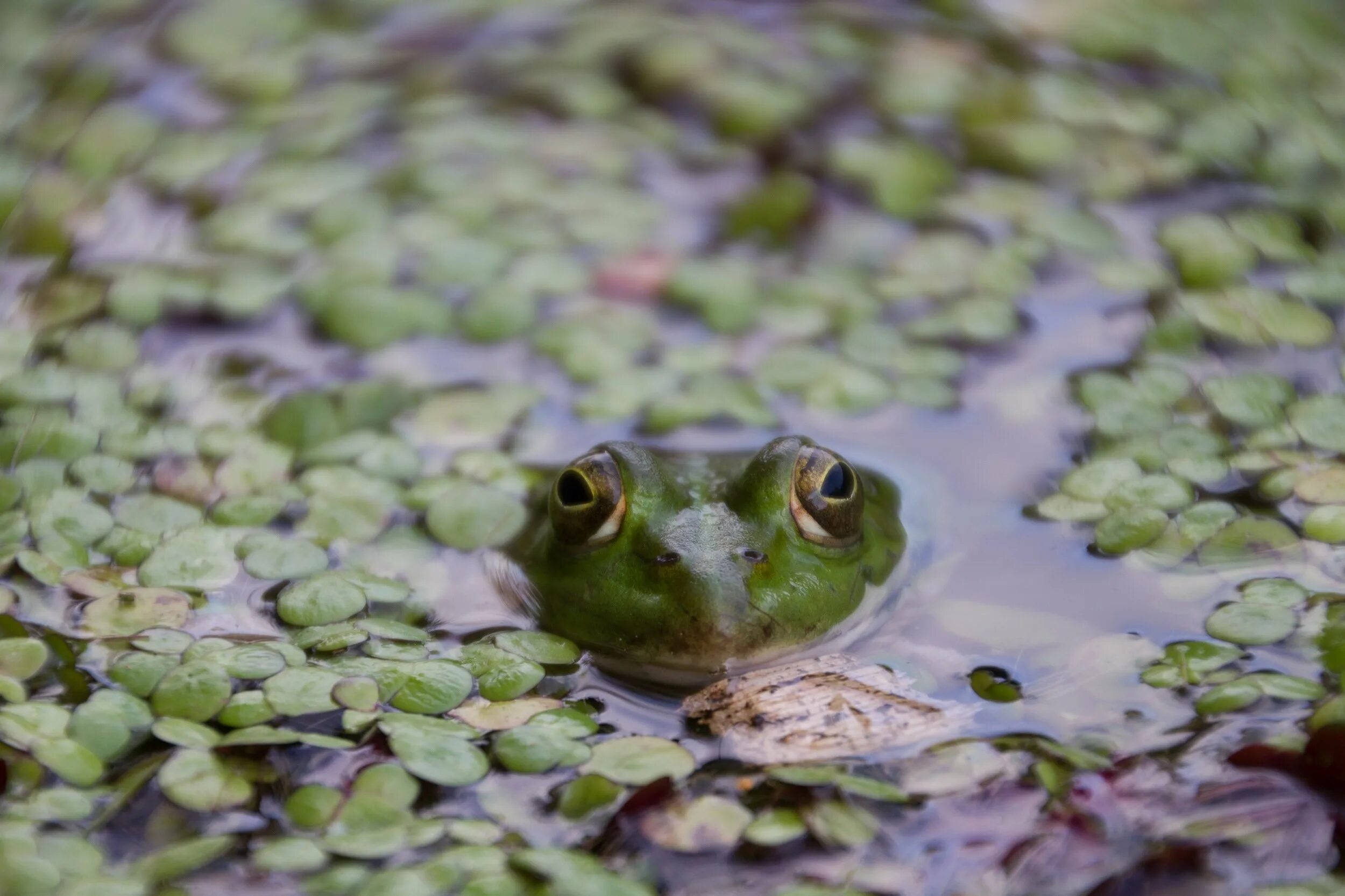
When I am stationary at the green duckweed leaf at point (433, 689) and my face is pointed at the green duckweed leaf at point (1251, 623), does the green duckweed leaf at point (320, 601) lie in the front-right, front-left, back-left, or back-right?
back-left

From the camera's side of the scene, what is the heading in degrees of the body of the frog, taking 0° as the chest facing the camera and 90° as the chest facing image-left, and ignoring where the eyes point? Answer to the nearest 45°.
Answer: approximately 0°

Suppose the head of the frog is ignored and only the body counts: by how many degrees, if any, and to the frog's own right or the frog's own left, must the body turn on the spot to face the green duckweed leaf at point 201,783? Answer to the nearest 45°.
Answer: approximately 45° to the frog's own right

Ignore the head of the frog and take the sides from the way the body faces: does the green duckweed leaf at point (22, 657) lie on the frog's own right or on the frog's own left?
on the frog's own right
